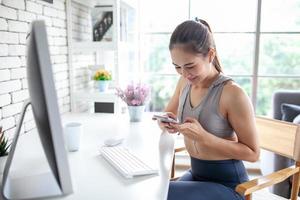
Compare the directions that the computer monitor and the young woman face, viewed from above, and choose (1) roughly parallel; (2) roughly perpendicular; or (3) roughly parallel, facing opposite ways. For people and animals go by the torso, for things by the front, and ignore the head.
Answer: roughly parallel, facing opposite ways

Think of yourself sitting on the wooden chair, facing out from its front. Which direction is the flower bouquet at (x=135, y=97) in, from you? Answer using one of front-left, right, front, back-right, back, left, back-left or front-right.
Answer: front-right

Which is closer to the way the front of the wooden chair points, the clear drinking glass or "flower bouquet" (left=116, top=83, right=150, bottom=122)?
the clear drinking glass

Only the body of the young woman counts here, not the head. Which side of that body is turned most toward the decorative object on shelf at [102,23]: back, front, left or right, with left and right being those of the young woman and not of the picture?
right

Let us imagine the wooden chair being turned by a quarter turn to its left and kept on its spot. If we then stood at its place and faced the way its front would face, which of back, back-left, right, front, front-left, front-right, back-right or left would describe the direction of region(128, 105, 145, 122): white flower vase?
back-right

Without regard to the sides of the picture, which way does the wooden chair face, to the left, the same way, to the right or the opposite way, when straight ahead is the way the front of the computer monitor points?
the opposite way

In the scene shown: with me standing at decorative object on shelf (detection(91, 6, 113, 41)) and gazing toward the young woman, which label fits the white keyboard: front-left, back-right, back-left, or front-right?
front-right

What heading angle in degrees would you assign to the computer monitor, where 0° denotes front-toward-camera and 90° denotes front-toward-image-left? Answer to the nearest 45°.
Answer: approximately 270°

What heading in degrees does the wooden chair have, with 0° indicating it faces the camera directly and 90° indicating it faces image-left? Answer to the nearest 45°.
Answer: approximately 45°

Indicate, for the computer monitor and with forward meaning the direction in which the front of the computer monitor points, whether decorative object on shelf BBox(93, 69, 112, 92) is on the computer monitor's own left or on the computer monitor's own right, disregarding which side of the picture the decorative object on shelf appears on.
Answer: on the computer monitor's own left

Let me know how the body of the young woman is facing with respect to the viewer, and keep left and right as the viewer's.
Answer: facing the viewer and to the left of the viewer

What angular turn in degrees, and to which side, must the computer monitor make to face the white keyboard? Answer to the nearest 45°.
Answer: approximately 45° to its left

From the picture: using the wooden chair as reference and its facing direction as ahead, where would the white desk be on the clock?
The white desk is roughly at 12 o'clock from the wooden chair.

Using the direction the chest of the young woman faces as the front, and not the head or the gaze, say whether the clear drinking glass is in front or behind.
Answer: in front
